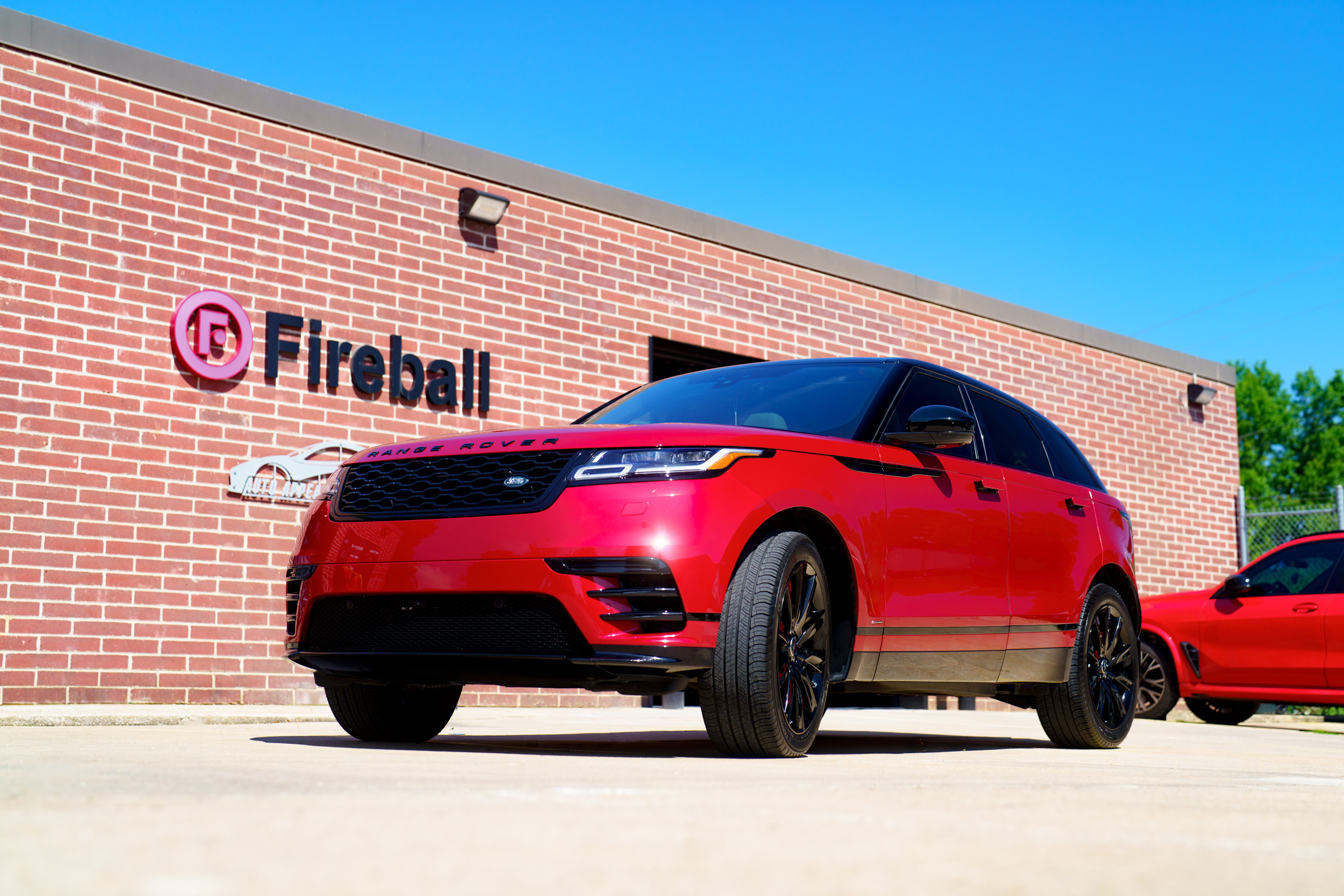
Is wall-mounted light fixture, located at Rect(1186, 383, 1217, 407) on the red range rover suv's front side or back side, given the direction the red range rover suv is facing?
on the back side

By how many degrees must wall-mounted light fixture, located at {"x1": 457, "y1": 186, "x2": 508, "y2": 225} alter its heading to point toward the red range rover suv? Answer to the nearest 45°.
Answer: approximately 45° to its right

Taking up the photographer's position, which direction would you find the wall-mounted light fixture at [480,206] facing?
facing the viewer and to the right of the viewer

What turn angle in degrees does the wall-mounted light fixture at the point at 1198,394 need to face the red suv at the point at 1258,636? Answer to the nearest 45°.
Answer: approximately 45° to its right

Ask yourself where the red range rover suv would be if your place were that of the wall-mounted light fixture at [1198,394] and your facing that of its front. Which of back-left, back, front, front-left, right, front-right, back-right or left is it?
front-right

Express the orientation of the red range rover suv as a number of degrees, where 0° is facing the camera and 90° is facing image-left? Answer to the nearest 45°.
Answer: approximately 45°

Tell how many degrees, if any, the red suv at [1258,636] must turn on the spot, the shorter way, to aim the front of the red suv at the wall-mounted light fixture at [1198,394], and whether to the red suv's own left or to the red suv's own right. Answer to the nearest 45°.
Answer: approximately 90° to the red suv's own right

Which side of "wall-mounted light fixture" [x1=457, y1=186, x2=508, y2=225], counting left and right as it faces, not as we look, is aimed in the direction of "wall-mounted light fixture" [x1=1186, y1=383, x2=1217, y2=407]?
left

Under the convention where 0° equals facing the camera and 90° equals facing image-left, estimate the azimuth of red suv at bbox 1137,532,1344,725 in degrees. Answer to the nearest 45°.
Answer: approximately 90°

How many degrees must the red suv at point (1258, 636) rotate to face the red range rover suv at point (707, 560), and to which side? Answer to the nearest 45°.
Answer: approximately 90° to its left

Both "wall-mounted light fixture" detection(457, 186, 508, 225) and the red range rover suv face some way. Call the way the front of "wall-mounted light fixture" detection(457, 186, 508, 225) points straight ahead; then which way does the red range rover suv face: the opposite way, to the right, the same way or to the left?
to the right

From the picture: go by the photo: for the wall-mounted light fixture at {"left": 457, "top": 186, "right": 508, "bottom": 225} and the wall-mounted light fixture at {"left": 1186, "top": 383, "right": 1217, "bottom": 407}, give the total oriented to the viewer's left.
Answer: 0

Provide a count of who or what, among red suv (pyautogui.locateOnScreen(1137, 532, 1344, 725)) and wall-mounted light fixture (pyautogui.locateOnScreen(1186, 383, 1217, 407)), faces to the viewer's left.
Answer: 1

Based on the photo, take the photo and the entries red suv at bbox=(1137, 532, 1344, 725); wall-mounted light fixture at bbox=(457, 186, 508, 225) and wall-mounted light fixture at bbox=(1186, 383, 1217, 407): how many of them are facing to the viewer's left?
1
